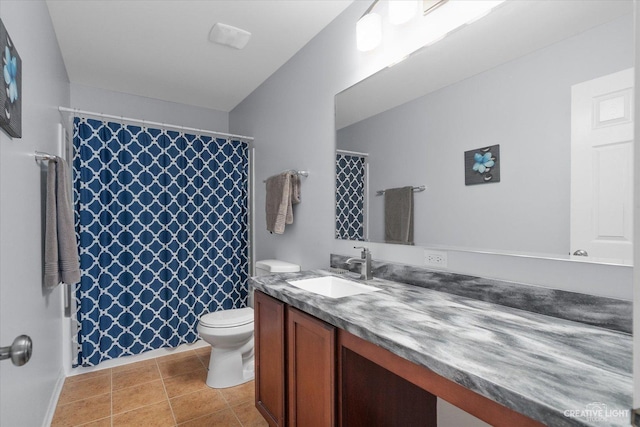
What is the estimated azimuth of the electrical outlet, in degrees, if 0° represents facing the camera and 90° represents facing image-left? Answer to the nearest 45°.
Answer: approximately 45°

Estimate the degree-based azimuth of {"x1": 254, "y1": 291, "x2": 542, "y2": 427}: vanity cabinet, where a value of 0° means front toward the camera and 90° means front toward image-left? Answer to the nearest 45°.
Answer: approximately 45°

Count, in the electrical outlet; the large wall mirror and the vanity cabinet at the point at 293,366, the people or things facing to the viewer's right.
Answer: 0

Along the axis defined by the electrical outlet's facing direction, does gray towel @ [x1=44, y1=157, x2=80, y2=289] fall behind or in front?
in front

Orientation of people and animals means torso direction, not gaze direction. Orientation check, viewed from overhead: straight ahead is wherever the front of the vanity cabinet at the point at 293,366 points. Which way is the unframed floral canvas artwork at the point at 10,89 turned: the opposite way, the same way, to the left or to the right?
the opposite way

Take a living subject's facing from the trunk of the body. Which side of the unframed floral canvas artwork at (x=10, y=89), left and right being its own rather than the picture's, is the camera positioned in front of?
right

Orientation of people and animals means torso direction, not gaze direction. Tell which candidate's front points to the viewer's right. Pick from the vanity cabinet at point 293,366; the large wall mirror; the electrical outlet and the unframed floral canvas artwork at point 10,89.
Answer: the unframed floral canvas artwork

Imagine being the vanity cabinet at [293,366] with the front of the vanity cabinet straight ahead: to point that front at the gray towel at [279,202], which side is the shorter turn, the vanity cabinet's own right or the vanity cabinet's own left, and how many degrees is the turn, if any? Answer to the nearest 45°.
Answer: approximately 135° to the vanity cabinet's own right

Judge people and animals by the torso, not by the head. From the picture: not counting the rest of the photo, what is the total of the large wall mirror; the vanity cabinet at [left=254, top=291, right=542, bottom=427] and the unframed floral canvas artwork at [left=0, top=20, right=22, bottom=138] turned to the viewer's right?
1
